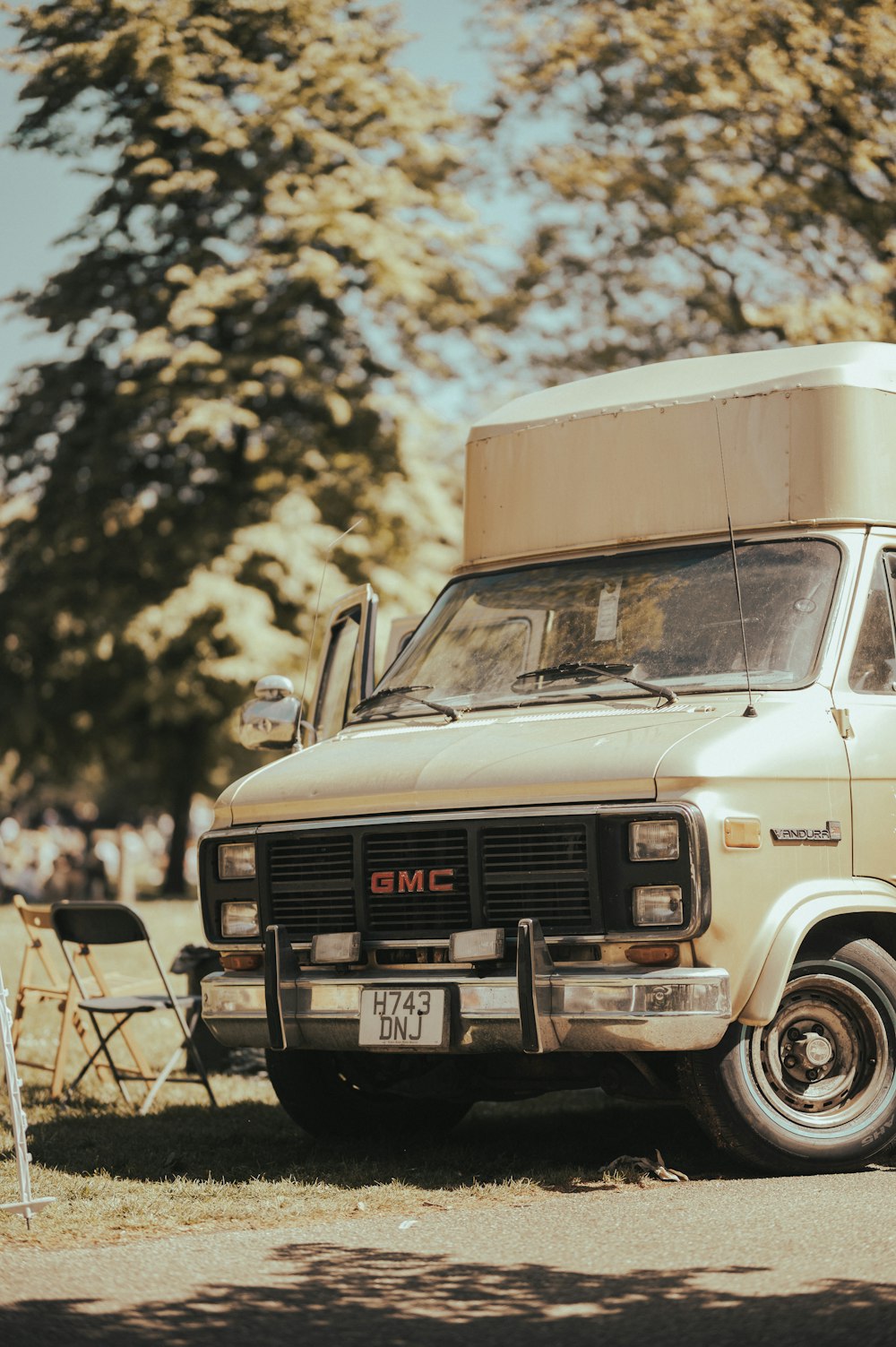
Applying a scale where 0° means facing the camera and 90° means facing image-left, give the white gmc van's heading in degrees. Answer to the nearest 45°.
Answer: approximately 45°

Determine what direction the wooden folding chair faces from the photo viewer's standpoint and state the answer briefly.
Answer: facing away from the viewer and to the right of the viewer

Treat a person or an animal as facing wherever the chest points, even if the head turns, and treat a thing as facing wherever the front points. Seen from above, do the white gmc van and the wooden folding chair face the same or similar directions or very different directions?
very different directions

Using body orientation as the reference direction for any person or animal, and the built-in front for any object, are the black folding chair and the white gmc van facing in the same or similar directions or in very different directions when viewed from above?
very different directions

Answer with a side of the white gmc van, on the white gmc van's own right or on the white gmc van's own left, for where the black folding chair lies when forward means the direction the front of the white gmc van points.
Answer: on the white gmc van's own right

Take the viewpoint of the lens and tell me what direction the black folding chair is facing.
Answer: facing away from the viewer and to the right of the viewer
